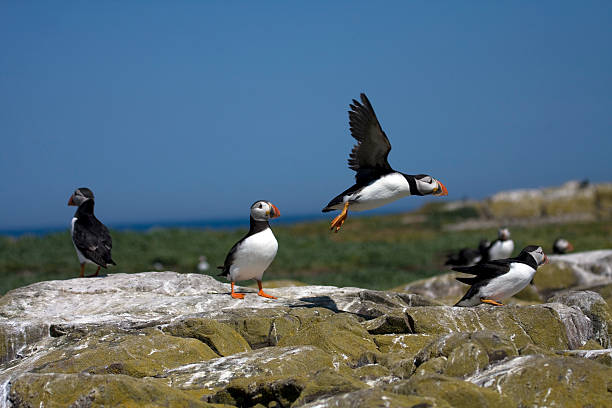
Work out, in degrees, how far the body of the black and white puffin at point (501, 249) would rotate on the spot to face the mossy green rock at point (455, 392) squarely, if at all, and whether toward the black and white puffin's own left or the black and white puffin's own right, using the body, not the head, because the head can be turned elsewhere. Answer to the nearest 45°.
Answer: approximately 45° to the black and white puffin's own right

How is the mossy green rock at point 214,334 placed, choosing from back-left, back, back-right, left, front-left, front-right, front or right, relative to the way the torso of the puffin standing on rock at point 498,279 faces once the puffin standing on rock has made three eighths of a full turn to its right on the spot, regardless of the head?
front

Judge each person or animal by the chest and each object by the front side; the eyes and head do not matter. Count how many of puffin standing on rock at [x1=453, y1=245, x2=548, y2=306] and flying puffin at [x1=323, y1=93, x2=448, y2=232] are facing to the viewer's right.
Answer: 2

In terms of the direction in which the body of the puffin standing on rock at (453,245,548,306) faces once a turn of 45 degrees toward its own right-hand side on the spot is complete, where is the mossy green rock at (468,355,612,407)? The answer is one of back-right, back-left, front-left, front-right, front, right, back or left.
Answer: front-right

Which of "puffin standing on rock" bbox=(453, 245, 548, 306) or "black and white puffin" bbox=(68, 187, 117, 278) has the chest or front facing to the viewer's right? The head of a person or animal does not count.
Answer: the puffin standing on rock

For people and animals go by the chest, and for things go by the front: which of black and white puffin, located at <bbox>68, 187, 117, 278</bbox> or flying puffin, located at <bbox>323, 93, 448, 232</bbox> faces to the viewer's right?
the flying puffin

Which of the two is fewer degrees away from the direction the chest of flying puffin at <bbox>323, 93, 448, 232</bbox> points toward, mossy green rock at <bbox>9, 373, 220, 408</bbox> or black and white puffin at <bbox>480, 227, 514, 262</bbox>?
the black and white puffin

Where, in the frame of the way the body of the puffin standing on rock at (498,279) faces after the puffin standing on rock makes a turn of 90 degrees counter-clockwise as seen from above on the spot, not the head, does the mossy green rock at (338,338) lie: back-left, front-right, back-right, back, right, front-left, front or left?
back-left

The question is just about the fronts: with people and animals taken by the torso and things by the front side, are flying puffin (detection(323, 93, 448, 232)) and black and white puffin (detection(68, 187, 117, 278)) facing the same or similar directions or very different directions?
very different directions

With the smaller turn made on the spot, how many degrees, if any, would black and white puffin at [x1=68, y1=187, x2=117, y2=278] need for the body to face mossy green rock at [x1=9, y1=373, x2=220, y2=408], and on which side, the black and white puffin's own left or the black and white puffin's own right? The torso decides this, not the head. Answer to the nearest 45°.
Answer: approximately 135° to the black and white puffin's own left

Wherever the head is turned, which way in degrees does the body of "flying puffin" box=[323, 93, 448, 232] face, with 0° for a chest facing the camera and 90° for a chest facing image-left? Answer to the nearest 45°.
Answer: approximately 270°

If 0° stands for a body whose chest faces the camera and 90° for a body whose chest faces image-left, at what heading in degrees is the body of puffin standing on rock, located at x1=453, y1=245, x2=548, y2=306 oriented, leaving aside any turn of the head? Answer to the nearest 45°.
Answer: approximately 270°

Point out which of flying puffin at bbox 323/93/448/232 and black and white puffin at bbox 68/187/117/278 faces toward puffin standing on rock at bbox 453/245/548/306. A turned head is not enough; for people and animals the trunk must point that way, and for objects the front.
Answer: flying puffin at bbox 323/93/448/232
